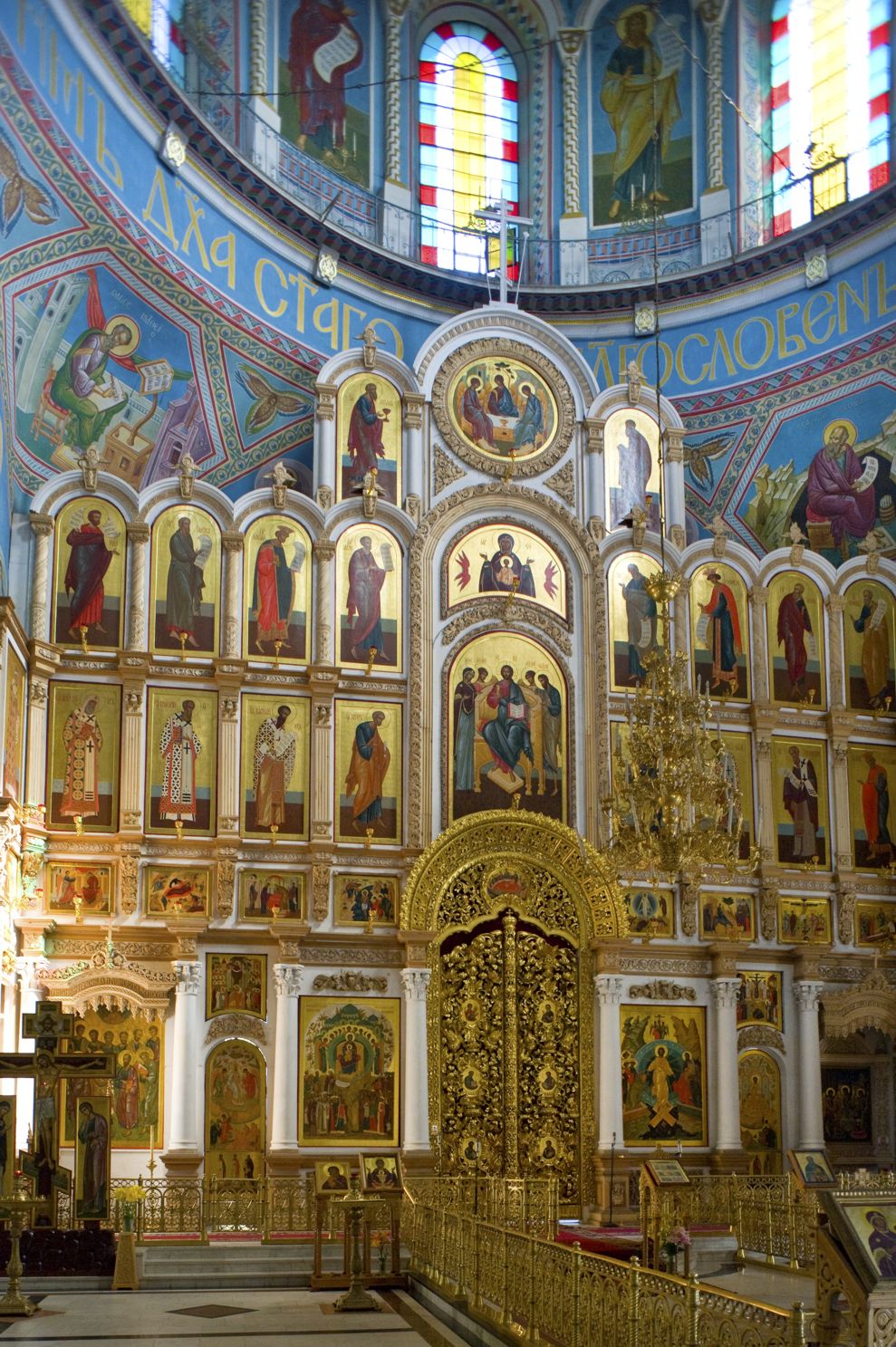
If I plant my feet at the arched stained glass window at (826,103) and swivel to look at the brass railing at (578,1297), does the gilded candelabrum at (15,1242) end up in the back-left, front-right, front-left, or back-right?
front-right

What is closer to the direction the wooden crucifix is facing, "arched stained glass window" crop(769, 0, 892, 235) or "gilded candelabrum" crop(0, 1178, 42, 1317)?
the gilded candelabrum

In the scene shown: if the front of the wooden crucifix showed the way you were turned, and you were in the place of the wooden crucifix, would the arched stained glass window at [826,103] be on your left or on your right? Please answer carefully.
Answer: on your left

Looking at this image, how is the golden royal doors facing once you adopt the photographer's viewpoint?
facing the viewer

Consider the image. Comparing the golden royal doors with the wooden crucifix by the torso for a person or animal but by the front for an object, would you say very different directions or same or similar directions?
same or similar directions

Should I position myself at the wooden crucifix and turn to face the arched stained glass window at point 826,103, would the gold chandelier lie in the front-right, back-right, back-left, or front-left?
front-right

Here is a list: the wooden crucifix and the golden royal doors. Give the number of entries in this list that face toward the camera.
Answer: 2

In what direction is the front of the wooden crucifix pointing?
toward the camera

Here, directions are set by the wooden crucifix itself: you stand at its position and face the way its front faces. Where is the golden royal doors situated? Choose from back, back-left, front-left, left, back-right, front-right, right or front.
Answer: back-left

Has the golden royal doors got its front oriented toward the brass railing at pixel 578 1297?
yes

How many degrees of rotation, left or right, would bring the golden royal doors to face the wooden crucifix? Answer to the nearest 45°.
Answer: approximately 45° to its right

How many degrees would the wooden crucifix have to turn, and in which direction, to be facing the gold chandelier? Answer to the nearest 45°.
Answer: approximately 90° to its left

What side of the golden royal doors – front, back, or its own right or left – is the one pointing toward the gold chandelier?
front
